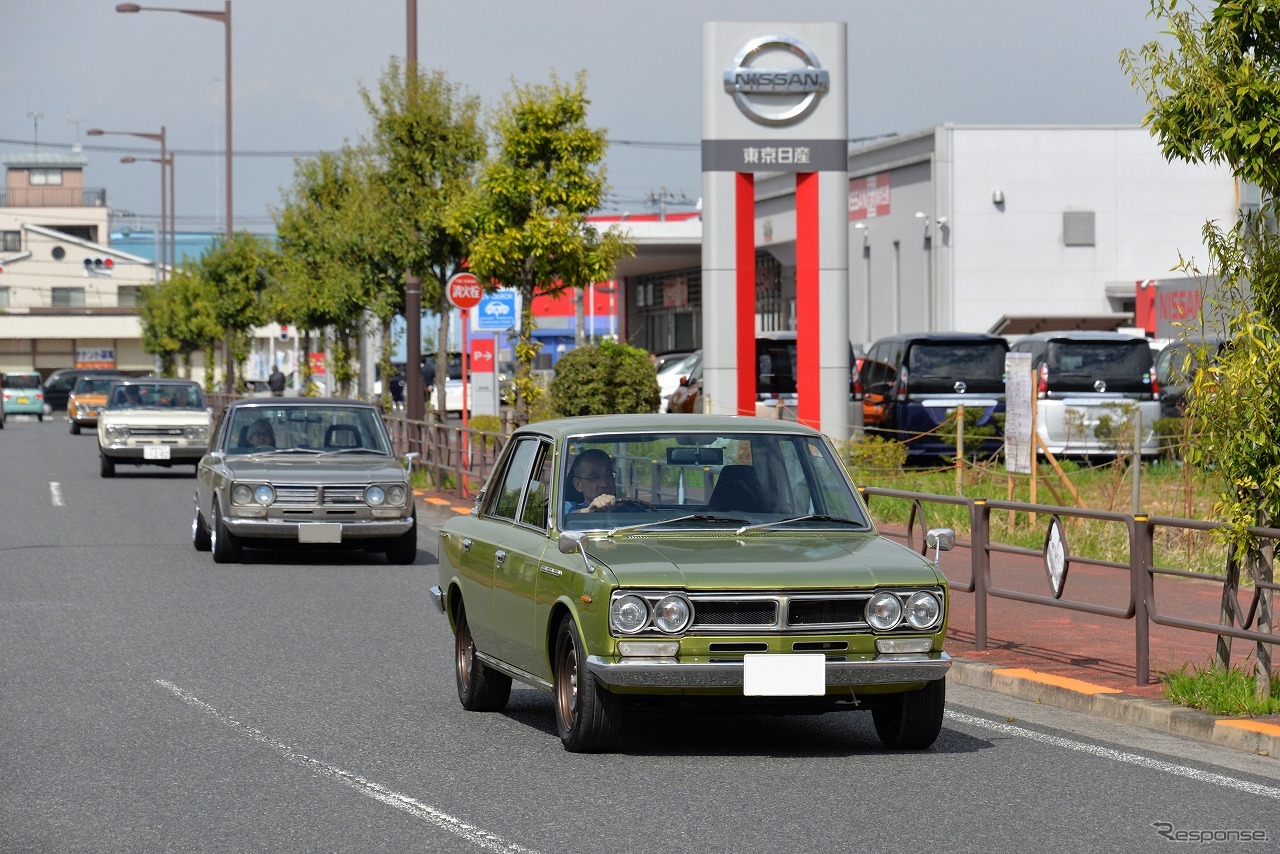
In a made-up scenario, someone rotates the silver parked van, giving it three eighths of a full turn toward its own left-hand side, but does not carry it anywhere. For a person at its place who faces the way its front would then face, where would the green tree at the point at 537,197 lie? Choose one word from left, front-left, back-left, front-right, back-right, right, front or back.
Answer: front-right

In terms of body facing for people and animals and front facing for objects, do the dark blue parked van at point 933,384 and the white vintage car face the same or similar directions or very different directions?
very different directions

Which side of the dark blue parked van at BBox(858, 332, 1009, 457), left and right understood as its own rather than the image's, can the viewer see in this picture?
back

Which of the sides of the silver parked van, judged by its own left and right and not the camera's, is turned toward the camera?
back

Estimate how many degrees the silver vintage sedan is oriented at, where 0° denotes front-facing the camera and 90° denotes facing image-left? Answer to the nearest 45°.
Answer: approximately 0°

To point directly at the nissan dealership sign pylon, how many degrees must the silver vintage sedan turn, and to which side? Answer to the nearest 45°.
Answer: approximately 135° to its left

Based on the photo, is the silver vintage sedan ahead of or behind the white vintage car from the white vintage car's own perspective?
ahead

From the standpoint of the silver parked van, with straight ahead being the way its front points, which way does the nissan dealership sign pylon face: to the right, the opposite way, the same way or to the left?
the opposite way
